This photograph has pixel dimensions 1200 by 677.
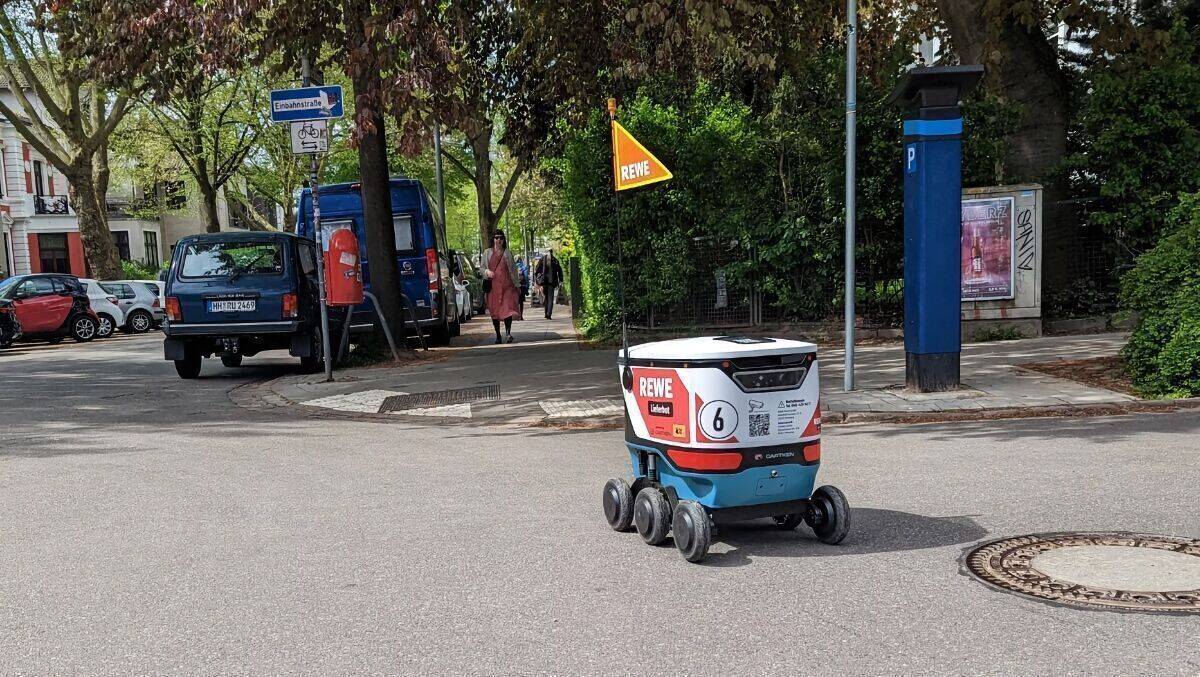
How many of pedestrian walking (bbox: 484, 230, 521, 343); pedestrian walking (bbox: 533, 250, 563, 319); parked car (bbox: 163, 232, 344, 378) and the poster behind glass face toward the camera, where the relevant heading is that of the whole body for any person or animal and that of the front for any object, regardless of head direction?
2

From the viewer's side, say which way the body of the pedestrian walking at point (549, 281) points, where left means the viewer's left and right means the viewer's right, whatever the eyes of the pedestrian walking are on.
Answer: facing away from the viewer

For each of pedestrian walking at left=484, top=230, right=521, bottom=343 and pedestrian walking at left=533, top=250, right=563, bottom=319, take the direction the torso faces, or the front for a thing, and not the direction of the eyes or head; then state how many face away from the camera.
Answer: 1

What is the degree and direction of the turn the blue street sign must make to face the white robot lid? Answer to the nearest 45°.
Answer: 0° — it already faces it

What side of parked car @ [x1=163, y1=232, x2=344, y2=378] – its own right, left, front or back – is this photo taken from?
back

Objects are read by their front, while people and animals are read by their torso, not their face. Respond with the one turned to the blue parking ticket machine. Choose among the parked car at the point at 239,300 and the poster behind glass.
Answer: the poster behind glass

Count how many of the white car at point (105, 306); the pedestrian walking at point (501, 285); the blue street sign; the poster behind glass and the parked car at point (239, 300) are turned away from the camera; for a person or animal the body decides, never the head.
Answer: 1

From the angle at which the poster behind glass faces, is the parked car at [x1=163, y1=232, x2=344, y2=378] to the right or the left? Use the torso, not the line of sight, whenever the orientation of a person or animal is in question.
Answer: on its right

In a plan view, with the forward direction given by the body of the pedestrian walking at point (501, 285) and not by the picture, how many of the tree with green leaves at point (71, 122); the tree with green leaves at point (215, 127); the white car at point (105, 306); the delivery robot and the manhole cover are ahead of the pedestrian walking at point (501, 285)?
2

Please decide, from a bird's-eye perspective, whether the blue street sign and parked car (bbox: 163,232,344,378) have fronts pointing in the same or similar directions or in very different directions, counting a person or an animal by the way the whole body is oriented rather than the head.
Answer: very different directions

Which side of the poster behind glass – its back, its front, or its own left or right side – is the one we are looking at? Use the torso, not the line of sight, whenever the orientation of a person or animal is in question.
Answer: front

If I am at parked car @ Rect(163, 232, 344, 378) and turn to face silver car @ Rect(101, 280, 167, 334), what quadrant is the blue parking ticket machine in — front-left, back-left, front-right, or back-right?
back-right

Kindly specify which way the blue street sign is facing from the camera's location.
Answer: facing the viewer

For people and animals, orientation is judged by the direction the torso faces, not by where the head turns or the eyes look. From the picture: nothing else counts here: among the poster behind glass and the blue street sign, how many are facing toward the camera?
2

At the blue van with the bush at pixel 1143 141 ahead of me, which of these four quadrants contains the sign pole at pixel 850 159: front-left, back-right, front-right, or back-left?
front-right
